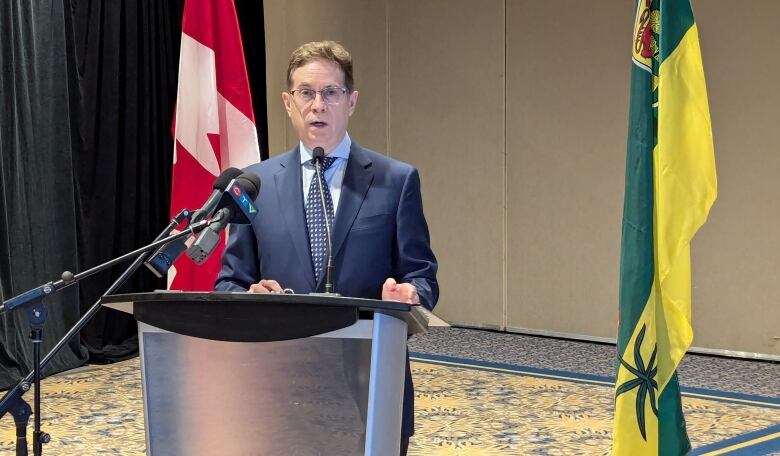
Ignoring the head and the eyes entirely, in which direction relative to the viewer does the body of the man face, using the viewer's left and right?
facing the viewer

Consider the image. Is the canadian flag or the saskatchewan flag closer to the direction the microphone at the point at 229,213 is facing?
the saskatchewan flag

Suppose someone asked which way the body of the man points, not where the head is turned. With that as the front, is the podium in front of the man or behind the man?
in front

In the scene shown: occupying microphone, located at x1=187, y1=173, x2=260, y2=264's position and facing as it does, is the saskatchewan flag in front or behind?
in front

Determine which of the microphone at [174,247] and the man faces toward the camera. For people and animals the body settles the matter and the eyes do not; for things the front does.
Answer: the man

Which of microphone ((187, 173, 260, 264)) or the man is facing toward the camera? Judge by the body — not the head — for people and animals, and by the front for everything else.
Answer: the man

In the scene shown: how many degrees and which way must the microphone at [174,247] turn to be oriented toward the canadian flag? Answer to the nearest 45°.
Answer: approximately 45° to its left

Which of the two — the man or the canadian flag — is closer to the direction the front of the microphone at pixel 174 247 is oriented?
the man

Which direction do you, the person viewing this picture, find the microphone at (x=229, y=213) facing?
facing away from the viewer and to the right of the viewer

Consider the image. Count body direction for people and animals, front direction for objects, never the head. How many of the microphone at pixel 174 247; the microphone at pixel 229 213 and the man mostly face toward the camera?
1

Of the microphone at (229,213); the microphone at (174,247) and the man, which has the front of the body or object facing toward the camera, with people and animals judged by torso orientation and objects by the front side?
the man
